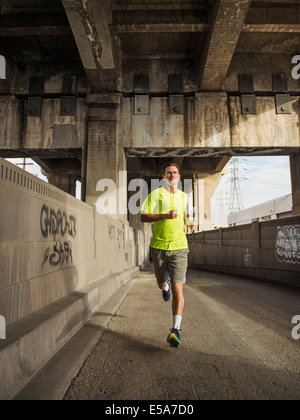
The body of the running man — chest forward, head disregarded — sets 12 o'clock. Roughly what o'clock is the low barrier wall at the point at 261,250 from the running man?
The low barrier wall is roughly at 7 o'clock from the running man.

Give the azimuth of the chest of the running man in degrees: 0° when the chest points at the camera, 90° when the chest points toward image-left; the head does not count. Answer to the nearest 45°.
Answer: approximately 0°

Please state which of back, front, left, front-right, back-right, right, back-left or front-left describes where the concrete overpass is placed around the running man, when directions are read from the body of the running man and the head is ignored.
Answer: back
